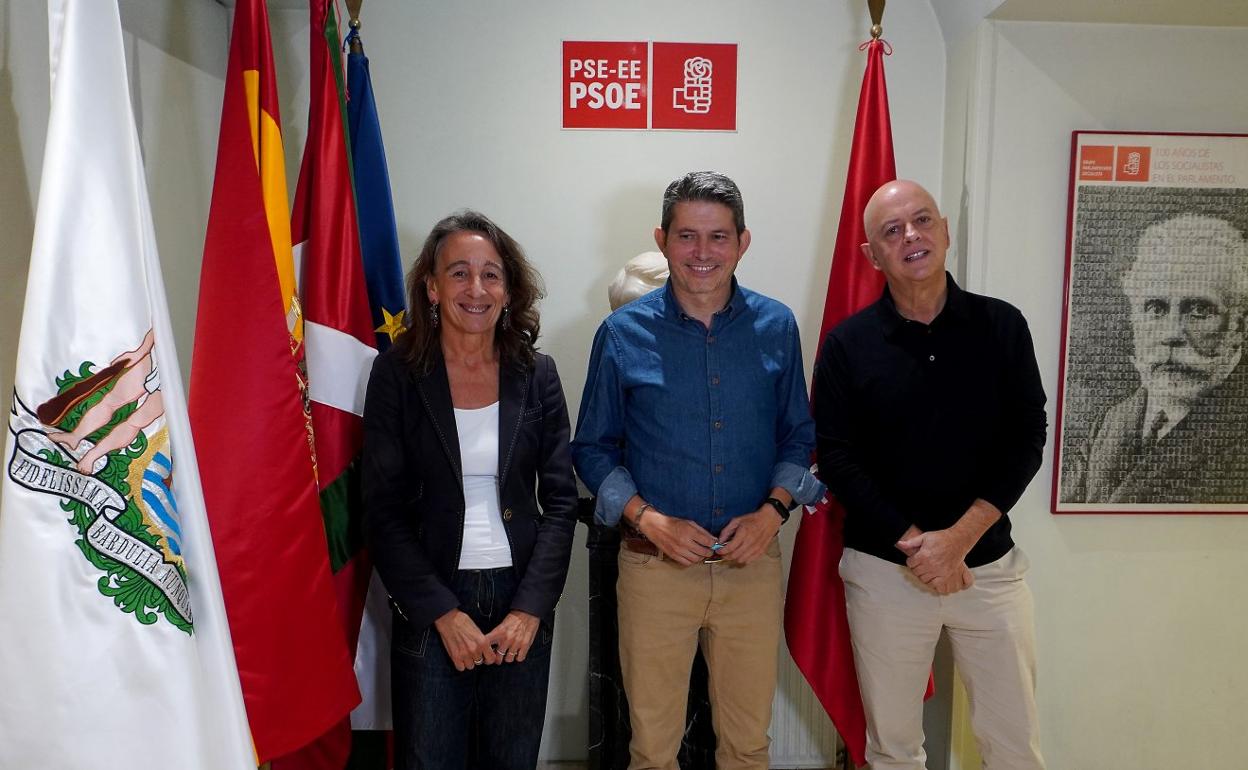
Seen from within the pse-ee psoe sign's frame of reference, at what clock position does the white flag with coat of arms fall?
The white flag with coat of arms is roughly at 1 o'clock from the pse-ee psoe sign.

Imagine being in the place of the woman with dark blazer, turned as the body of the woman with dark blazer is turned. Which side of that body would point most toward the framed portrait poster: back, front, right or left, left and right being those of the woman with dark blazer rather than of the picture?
left

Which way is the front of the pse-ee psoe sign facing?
toward the camera

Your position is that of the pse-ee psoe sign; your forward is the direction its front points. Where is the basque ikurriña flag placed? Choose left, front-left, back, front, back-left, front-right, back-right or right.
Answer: front-right

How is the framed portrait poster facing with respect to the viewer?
toward the camera

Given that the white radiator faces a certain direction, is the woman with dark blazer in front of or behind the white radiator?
in front

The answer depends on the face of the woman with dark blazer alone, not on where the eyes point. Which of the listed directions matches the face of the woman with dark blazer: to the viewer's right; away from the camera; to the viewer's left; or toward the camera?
toward the camera

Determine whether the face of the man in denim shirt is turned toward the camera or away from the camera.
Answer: toward the camera

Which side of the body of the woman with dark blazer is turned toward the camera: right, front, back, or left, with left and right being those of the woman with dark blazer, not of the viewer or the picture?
front

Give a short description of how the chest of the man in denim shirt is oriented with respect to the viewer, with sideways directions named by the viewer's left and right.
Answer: facing the viewer

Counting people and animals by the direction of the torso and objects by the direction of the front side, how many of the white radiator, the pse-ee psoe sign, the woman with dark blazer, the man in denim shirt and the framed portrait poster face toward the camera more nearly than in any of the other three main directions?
5

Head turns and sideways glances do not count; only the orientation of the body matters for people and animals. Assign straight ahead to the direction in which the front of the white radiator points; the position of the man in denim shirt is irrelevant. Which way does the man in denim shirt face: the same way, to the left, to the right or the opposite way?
the same way
